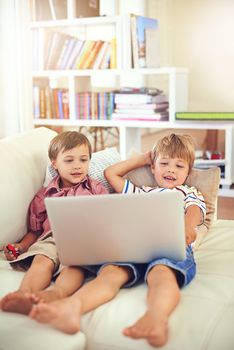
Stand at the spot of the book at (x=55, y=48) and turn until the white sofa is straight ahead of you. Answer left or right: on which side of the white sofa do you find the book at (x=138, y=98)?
left

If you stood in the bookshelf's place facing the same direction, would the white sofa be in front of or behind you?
in front

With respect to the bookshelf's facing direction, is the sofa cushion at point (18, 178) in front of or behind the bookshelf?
in front

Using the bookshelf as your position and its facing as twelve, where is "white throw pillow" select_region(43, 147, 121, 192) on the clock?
The white throw pillow is roughly at 12 o'clock from the bookshelf.

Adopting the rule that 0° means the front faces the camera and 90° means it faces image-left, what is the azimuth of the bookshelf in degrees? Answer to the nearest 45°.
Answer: approximately 0°
